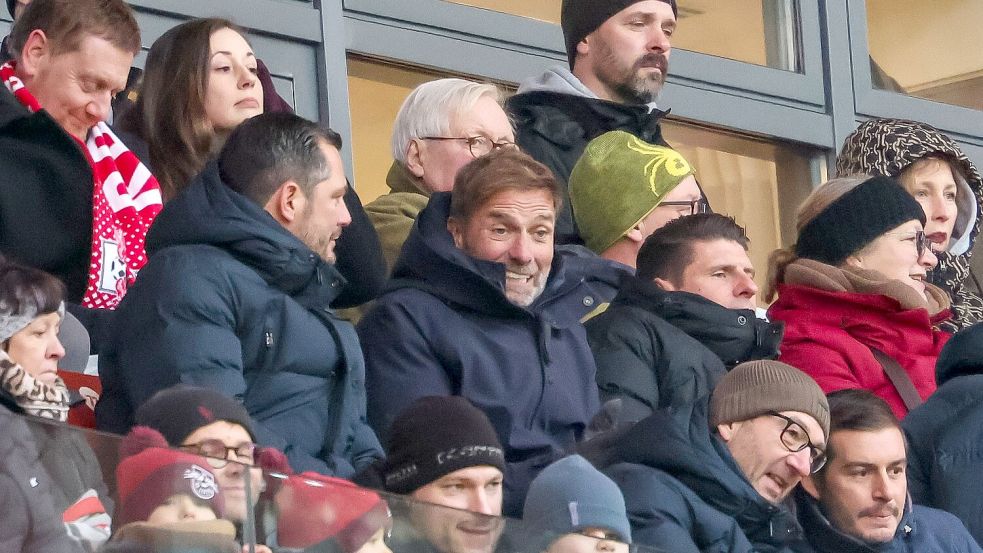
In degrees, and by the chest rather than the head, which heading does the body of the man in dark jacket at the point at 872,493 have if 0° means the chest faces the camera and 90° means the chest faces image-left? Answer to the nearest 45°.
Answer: approximately 315°

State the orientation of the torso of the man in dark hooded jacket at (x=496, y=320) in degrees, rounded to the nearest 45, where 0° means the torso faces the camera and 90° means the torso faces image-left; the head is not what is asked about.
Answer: approximately 315°

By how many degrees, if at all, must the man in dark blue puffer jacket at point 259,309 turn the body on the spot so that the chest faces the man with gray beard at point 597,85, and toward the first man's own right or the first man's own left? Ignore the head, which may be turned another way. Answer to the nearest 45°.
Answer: approximately 45° to the first man's own left

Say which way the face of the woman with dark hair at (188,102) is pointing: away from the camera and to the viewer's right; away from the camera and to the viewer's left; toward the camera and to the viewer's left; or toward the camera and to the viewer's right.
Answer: toward the camera and to the viewer's right

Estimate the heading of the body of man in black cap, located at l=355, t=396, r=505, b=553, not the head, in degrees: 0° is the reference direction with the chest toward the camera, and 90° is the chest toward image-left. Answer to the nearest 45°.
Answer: approximately 315°

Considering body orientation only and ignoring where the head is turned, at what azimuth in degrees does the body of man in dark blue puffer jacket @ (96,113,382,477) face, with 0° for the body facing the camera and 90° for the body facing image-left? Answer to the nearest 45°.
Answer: approximately 270°
